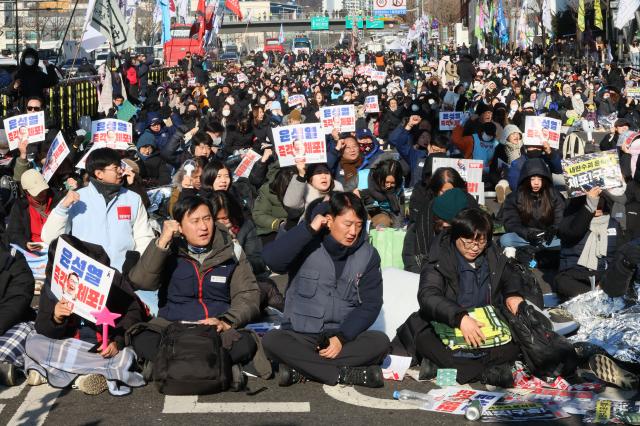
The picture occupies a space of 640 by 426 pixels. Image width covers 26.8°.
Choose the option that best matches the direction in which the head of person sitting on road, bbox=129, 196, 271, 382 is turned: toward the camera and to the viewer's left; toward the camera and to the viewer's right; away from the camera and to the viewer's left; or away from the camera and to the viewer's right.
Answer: toward the camera and to the viewer's right

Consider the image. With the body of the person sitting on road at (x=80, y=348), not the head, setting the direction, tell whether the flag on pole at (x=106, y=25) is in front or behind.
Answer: behind

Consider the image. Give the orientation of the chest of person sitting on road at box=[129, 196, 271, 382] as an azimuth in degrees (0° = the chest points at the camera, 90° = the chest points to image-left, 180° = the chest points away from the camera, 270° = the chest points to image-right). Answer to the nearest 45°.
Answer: approximately 0°

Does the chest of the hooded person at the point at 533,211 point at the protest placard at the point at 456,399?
yes

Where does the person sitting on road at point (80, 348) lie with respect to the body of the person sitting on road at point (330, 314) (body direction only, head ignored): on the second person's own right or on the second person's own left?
on the second person's own right

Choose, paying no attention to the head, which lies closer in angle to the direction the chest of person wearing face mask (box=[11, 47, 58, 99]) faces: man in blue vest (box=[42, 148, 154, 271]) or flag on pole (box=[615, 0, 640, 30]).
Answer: the man in blue vest

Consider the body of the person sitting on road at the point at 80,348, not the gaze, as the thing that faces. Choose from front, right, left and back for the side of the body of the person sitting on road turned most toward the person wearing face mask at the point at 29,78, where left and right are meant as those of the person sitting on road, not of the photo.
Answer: back

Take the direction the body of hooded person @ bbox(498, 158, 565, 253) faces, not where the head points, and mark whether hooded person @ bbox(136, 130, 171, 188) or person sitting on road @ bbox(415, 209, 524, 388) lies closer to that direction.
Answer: the person sitting on road
